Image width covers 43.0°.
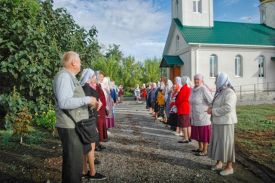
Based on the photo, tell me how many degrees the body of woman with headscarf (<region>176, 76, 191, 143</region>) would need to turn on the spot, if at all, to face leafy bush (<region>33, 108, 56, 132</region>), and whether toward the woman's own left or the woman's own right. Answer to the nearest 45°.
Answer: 0° — they already face it

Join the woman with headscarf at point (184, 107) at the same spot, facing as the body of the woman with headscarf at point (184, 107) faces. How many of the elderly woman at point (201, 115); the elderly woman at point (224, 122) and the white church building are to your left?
2

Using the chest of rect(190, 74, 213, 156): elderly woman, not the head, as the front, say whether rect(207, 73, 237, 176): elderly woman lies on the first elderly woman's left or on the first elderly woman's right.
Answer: on the first elderly woman's left

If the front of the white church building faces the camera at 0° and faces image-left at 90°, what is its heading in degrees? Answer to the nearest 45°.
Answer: approximately 45°

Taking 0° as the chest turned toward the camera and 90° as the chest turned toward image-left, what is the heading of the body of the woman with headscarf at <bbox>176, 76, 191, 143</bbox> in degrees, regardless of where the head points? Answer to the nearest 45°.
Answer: approximately 90°

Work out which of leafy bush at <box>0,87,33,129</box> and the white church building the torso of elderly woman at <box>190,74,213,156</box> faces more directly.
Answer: the leafy bush

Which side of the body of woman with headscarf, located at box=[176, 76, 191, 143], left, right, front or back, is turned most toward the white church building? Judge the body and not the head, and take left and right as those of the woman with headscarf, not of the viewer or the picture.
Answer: right

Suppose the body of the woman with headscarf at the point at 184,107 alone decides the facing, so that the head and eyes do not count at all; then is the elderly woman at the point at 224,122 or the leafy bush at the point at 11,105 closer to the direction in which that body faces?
the leafy bush

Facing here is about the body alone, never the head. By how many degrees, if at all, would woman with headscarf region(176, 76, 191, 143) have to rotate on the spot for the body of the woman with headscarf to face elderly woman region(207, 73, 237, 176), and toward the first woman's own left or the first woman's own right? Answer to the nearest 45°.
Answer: approximately 90° to the first woman's own left

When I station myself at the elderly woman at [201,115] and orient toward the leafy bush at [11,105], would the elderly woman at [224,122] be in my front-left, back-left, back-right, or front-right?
back-left

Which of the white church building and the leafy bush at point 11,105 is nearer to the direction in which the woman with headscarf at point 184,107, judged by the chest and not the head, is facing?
the leafy bush

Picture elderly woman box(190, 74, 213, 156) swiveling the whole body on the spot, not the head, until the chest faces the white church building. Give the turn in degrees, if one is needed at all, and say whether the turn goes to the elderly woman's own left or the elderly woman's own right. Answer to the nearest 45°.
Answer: approximately 135° to the elderly woman's own right
